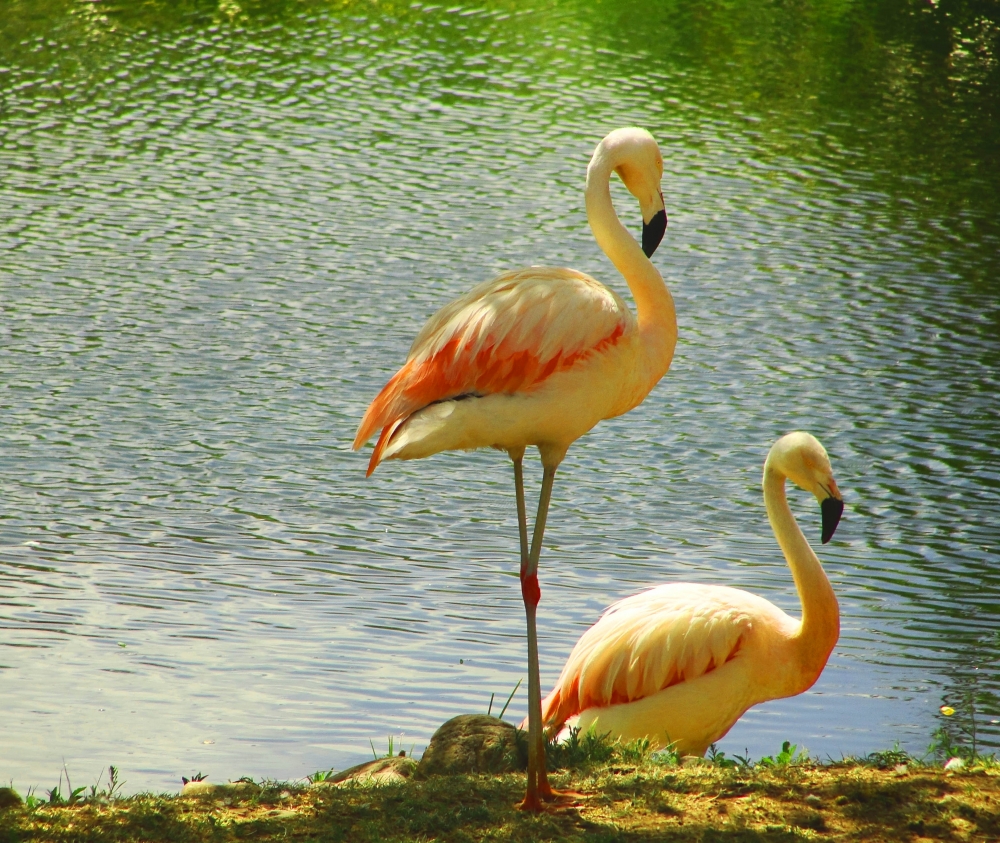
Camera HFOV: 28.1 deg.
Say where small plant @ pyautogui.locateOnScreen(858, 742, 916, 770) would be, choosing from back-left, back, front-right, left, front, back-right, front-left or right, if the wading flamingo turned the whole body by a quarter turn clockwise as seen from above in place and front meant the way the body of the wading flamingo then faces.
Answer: front-left

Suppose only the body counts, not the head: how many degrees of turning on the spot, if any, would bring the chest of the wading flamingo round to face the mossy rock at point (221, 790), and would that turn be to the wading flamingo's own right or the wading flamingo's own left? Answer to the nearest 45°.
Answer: approximately 135° to the wading flamingo's own right

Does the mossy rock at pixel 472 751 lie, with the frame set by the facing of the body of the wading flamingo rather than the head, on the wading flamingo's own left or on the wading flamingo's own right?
on the wading flamingo's own right

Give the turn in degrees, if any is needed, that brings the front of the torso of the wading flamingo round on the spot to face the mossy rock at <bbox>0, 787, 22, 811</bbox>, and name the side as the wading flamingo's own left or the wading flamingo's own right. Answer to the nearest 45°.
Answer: approximately 135° to the wading flamingo's own right

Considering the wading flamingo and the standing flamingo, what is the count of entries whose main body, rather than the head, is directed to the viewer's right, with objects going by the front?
2

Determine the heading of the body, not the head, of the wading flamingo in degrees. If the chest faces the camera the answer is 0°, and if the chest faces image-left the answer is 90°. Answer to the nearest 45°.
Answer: approximately 270°

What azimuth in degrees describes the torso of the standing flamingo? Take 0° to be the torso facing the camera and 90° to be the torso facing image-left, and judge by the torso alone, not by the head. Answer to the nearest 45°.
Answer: approximately 270°
